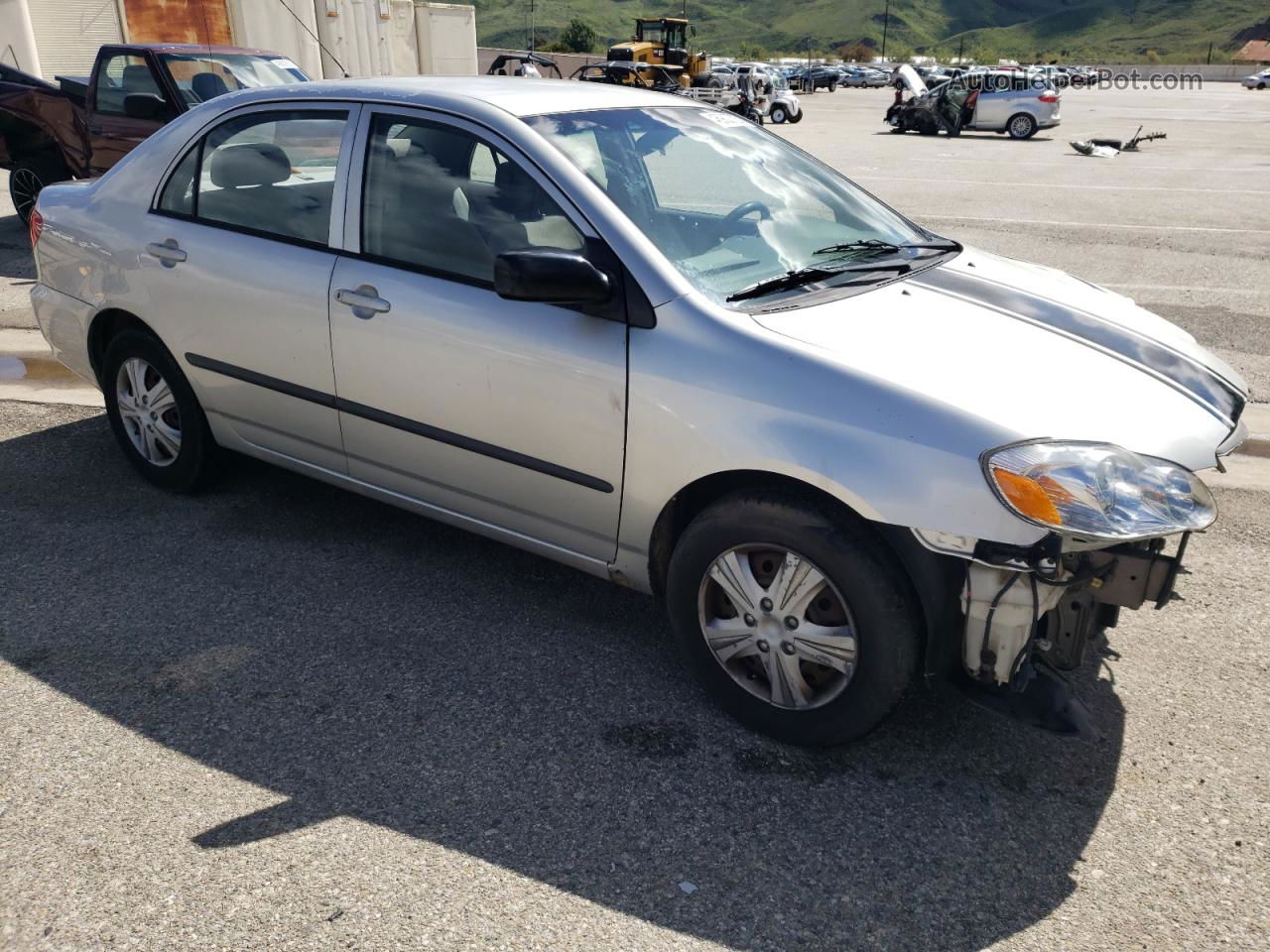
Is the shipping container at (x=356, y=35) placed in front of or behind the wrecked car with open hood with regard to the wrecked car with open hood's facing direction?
in front

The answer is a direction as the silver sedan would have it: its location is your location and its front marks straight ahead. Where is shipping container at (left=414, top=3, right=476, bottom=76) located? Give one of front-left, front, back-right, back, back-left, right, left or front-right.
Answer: back-left

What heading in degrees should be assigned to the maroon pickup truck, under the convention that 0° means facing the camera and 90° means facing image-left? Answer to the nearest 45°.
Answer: approximately 315°

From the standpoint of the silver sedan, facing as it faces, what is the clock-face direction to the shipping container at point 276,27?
The shipping container is roughly at 7 o'clock from the silver sedan.

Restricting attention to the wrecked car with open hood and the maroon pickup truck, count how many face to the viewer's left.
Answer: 1

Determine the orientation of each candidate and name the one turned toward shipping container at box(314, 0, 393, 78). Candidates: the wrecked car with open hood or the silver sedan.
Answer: the wrecked car with open hood

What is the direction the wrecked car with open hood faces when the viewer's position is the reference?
facing to the left of the viewer

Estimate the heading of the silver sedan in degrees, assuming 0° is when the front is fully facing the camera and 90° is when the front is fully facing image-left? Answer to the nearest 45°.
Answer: approximately 315°

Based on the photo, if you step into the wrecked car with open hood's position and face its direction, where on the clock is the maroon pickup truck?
The maroon pickup truck is roughly at 10 o'clock from the wrecked car with open hood.

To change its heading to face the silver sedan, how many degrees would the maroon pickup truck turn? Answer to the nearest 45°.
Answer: approximately 45° to its right

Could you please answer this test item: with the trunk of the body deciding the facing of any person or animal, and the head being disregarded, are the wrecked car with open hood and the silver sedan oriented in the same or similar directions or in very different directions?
very different directions

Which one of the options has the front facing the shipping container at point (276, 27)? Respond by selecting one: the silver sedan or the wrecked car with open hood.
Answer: the wrecked car with open hood
